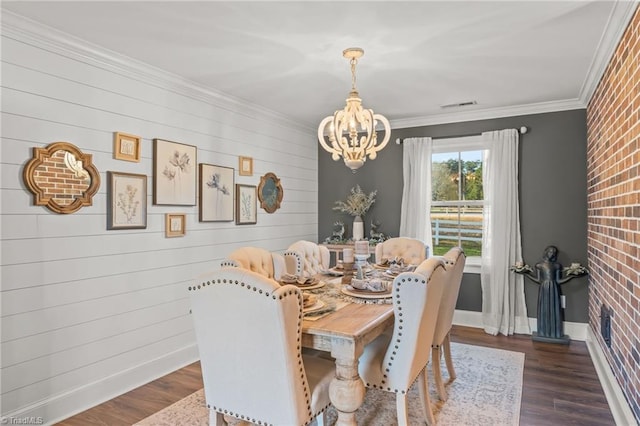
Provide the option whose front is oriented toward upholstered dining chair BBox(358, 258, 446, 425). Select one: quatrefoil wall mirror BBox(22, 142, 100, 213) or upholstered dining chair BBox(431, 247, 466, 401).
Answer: the quatrefoil wall mirror

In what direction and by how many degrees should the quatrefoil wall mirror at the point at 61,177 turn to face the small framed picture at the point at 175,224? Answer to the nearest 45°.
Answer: approximately 90° to its left

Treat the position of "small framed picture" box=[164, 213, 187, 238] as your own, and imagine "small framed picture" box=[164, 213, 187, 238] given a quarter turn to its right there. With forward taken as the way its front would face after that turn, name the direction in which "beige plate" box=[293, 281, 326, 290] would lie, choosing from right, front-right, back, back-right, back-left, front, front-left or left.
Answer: left

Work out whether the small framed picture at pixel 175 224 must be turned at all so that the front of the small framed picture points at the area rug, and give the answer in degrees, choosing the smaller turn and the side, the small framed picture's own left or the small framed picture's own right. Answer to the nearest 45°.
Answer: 0° — it already faces it

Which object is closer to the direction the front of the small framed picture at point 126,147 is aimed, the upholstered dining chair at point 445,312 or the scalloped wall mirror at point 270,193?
the upholstered dining chair

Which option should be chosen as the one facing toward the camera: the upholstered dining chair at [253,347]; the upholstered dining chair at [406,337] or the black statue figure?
the black statue figure

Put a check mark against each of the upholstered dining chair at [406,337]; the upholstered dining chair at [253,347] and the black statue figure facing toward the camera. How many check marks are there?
1

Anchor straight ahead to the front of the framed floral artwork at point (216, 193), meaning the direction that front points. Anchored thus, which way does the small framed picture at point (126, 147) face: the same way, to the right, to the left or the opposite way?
the same way

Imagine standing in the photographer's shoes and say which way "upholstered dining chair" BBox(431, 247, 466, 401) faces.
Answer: facing away from the viewer and to the left of the viewer

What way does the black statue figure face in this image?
toward the camera

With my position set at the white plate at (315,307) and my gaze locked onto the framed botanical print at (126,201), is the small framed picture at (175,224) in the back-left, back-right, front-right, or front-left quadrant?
front-right

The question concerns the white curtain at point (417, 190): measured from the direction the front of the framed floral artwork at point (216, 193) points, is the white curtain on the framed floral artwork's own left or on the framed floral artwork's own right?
on the framed floral artwork's own left

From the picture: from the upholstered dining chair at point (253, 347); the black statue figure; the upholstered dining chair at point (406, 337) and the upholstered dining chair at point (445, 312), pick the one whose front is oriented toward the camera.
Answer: the black statue figure

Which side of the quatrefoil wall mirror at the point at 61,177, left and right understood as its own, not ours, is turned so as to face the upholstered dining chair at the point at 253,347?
front

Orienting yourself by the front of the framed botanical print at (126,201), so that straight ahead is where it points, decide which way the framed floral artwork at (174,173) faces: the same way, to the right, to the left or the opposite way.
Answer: the same way

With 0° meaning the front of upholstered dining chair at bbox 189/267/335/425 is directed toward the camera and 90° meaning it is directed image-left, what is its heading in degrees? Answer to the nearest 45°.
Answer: approximately 225°

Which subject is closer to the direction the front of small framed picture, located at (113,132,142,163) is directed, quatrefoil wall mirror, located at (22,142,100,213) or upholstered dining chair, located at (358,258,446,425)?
the upholstered dining chair

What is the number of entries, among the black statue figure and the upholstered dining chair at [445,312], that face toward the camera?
1

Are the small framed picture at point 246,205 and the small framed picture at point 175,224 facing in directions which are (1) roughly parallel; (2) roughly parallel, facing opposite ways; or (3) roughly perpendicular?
roughly parallel

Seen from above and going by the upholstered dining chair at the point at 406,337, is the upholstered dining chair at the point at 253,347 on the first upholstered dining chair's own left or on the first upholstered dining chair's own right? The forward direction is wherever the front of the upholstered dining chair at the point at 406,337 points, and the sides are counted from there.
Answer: on the first upholstered dining chair's own left
